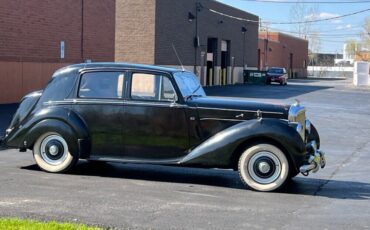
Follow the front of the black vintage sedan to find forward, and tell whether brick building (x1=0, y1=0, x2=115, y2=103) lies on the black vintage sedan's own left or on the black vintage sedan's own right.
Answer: on the black vintage sedan's own left

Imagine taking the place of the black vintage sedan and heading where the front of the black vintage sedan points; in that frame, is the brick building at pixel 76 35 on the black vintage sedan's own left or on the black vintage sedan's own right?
on the black vintage sedan's own left

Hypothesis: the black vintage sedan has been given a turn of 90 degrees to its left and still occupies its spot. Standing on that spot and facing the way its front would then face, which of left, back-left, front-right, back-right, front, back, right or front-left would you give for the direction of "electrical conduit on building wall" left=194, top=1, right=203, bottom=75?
front

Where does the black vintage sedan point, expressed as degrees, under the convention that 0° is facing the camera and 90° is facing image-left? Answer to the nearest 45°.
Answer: approximately 270°
